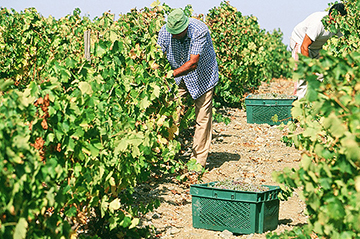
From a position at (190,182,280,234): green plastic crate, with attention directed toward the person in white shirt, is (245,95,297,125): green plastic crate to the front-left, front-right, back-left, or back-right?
front-left

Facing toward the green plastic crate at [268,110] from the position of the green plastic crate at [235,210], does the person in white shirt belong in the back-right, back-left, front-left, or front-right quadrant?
front-right
